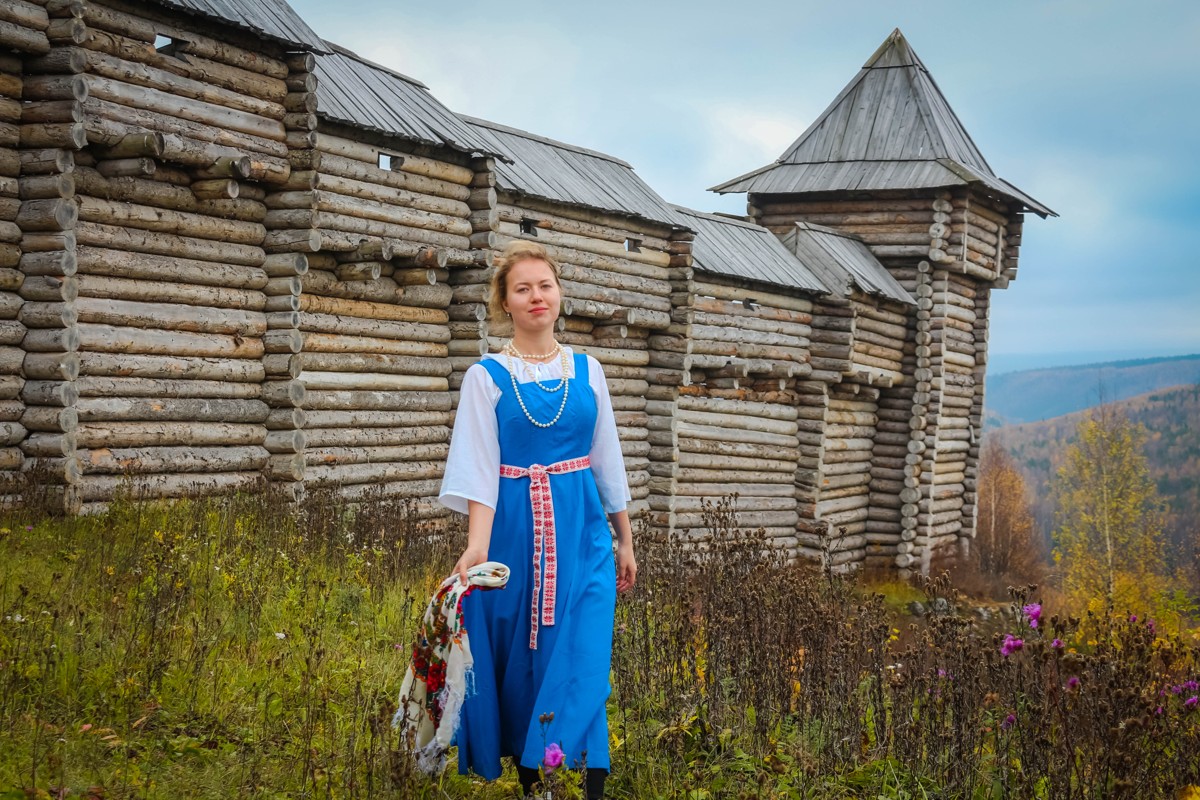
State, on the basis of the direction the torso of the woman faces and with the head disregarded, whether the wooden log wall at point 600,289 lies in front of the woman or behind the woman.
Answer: behind

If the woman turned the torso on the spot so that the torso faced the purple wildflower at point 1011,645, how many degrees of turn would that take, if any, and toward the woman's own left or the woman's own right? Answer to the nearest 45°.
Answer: approximately 90° to the woman's own left

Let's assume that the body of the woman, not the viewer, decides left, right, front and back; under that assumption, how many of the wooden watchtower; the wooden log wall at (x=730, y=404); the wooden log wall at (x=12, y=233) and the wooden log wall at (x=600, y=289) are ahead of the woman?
0

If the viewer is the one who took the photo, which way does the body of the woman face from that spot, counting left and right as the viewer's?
facing the viewer

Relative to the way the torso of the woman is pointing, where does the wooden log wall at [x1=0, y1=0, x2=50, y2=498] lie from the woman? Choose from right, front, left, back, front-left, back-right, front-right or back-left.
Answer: back-right

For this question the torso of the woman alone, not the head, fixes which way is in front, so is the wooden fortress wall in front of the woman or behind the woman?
behind

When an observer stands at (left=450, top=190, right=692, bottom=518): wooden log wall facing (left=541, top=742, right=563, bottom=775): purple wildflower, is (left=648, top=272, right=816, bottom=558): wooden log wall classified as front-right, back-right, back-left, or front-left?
back-left

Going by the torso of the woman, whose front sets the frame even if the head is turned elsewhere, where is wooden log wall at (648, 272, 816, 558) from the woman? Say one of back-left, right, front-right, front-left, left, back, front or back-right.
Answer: back

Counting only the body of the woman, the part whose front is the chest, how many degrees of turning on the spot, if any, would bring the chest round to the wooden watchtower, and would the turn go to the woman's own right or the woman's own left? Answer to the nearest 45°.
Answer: approximately 180°
